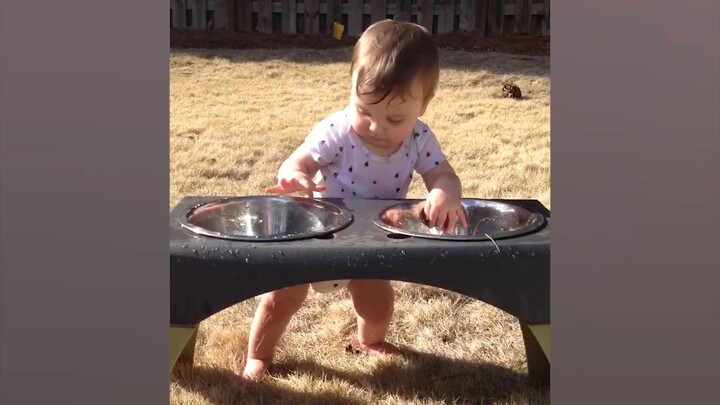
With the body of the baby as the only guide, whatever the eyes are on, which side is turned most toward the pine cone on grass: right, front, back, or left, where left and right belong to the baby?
back

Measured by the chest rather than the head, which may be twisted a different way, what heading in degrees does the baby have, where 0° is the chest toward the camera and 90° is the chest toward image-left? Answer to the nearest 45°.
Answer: approximately 0°

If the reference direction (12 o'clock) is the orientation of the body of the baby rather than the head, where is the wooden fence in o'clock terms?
The wooden fence is roughly at 6 o'clock from the baby.
